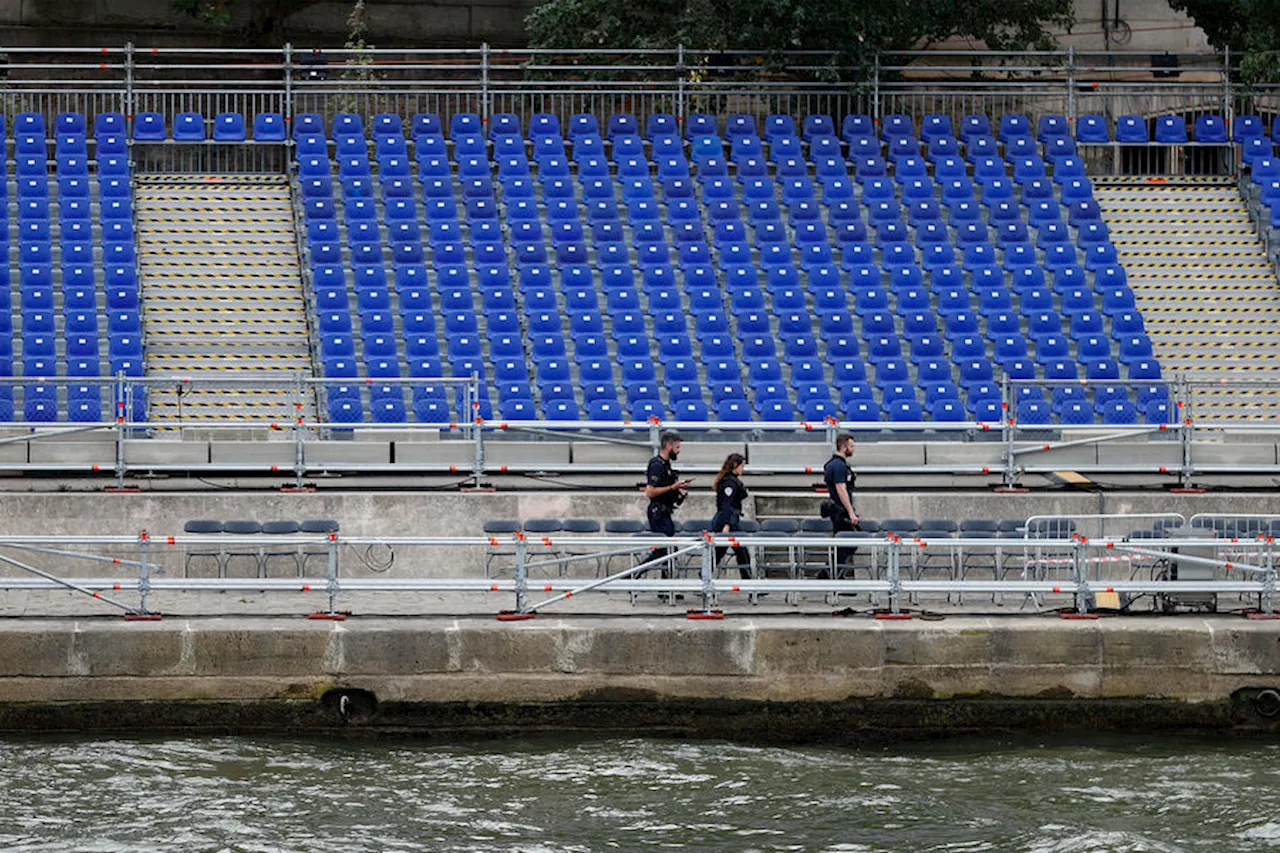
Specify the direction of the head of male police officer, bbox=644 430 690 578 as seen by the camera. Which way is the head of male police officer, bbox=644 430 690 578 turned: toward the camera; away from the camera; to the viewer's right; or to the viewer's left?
to the viewer's right

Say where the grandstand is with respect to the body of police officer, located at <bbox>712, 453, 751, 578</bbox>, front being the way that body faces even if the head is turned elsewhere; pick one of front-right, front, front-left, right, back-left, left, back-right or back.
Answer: left

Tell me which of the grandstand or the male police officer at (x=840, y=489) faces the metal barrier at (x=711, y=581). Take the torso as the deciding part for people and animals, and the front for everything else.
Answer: the grandstand

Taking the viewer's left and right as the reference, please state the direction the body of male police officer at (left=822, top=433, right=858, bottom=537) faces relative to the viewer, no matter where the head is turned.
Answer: facing to the right of the viewer

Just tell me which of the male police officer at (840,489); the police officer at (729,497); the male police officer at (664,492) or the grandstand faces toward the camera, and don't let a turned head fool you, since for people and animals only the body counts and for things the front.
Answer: the grandstand

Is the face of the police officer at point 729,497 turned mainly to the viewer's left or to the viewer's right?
to the viewer's right

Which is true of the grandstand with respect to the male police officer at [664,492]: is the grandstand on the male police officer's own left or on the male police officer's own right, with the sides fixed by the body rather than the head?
on the male police officer's own left

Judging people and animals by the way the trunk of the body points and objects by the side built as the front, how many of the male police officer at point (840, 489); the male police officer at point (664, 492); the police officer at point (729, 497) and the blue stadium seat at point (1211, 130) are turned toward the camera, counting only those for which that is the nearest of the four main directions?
1

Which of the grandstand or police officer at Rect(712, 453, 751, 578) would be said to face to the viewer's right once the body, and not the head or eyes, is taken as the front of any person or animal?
the police officer

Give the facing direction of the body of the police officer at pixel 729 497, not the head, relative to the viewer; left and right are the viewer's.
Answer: facing to the right of the viewer

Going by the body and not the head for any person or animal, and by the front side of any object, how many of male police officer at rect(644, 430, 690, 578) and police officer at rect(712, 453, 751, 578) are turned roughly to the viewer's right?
2

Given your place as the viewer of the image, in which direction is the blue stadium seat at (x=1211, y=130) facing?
facing the viewer

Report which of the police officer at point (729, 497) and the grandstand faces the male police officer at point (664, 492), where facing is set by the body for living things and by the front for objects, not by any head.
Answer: the grandstand

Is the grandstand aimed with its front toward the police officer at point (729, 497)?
yes

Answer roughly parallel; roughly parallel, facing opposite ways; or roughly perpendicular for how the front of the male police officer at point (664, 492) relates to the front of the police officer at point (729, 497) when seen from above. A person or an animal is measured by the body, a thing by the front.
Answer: roughly parallel

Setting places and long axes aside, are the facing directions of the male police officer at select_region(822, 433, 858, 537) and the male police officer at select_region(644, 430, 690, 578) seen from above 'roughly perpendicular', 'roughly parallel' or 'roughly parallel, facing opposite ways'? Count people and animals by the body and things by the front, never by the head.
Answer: roughly parallel

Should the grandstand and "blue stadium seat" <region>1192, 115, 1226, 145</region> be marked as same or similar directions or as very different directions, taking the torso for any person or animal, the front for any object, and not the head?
same or similar directions

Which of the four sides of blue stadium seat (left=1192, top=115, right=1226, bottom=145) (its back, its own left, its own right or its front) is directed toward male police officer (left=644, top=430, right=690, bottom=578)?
front

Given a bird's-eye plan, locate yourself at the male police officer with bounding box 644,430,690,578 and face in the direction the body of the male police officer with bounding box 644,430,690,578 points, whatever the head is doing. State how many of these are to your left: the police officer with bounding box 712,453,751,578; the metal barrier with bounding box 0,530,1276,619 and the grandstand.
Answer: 1

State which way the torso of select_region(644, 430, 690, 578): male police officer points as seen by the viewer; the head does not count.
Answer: to the viewer's right
